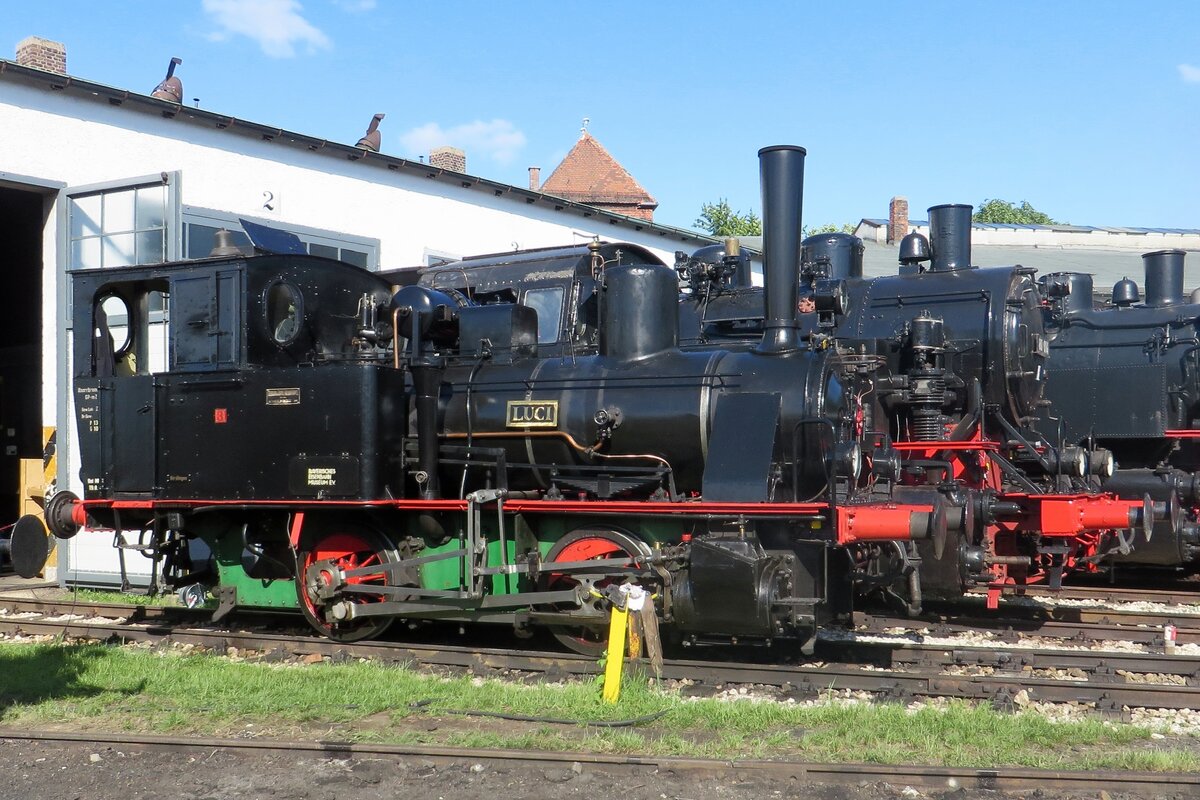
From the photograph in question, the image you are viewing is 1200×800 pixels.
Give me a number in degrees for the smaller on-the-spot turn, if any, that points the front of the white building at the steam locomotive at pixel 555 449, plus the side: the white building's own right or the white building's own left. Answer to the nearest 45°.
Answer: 0° — it already faces it

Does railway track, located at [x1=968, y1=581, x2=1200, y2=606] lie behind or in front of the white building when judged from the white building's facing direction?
in front

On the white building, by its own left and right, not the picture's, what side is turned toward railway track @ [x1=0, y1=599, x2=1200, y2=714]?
front

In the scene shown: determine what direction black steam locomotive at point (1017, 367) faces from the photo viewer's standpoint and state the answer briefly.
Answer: facing the viewer and to the right of the viewer

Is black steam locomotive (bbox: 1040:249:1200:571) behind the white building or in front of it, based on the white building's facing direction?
in front

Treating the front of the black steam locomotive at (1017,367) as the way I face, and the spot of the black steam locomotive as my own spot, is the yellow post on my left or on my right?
on my right

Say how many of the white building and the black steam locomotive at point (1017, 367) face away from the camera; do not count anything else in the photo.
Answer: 0
